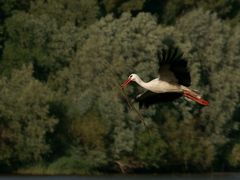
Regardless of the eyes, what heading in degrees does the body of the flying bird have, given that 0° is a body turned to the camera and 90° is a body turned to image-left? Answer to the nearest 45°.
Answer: approximately 90°
